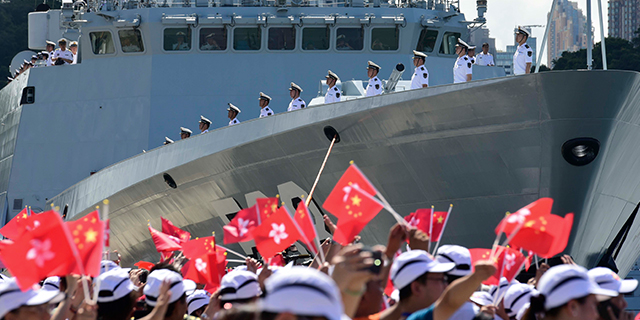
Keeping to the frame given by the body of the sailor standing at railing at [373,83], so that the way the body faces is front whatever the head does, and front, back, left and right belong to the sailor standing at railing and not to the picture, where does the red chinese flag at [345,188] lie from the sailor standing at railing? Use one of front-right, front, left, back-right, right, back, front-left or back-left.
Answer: front-left

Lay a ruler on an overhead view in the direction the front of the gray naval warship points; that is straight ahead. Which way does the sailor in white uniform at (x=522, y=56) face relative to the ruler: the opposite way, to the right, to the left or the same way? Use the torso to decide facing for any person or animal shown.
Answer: to the right

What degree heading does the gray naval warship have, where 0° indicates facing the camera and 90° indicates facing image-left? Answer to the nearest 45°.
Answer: approximately 315°

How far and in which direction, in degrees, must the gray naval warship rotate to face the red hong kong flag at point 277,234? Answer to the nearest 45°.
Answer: approximately 45° to its right

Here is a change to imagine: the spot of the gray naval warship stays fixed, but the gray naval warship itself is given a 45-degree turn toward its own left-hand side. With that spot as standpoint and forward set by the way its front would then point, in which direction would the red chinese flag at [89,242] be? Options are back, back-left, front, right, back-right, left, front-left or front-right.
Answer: right

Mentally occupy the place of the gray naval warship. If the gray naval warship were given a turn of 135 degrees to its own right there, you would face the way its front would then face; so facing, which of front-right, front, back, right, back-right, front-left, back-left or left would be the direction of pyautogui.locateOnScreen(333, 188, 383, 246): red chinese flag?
left

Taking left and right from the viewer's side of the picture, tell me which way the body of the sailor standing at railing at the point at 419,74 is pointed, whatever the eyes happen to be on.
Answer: facing the viewer and to the left of the viewer

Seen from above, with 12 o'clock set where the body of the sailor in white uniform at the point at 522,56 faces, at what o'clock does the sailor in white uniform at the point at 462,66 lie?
the sailor in white uniform at the point at 462,66 is roughly at 3 o'clock from the sailor in white uniform at the point at 522,56.
